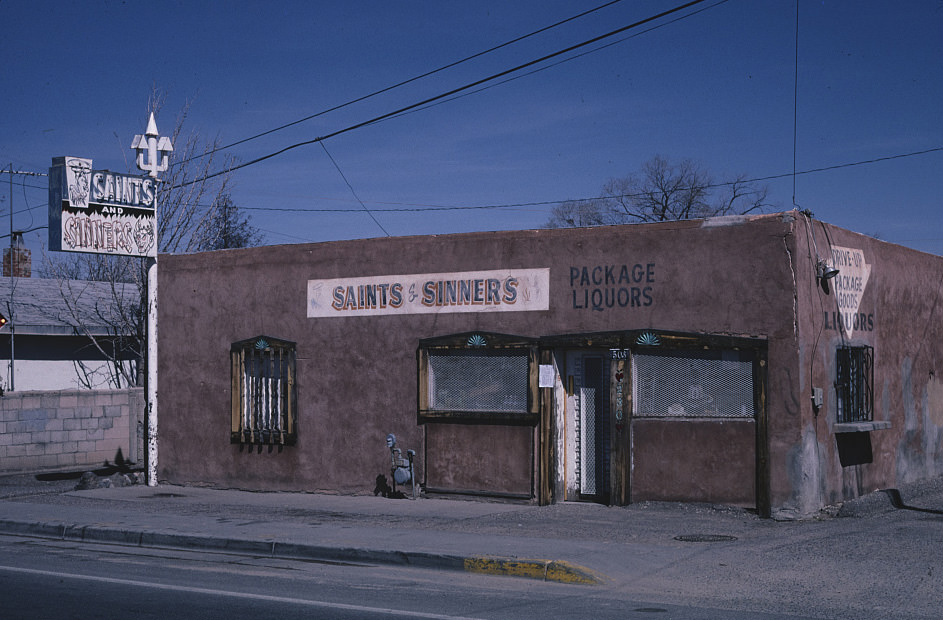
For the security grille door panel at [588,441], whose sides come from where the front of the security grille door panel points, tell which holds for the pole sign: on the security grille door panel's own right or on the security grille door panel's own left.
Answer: on the security grille door panel's own right

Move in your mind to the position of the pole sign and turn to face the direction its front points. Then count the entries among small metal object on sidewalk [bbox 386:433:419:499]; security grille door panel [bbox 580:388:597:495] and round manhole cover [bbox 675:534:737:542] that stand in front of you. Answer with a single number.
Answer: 3

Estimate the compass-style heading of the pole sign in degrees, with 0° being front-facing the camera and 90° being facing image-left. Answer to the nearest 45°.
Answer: approximately 315°

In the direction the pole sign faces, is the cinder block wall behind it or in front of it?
behind

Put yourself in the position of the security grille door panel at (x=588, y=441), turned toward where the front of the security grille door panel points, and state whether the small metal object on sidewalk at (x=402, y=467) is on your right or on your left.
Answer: on your right

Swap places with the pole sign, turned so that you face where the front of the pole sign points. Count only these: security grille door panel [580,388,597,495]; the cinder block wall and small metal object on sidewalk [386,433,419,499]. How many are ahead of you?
2

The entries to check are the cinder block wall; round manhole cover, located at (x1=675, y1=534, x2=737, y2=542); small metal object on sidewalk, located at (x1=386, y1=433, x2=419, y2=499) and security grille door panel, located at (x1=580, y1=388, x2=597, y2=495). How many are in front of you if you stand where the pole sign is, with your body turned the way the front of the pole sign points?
3

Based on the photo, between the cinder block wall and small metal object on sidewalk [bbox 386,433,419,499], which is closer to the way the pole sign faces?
the small metal object on sidewalk

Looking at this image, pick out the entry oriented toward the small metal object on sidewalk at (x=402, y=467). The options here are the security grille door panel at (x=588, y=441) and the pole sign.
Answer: the pole sign

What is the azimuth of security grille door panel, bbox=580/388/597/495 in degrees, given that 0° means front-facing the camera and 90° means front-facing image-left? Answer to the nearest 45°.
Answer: approximately 0°
